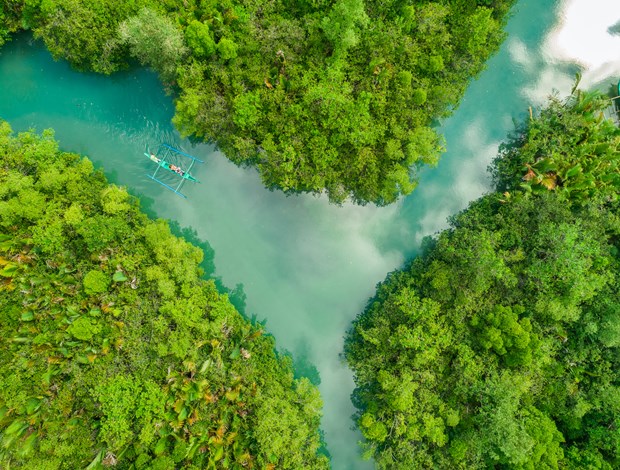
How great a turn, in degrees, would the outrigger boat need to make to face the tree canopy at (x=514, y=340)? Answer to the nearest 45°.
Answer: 0° — it already faces it
